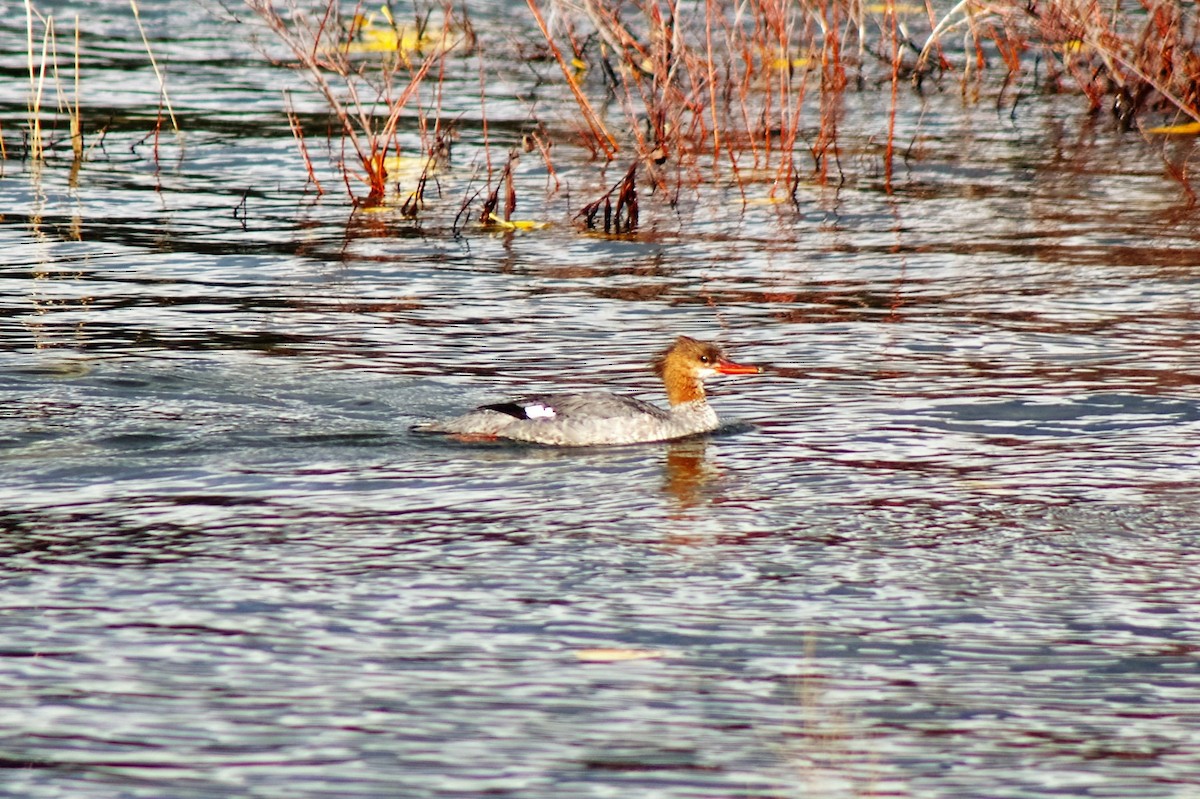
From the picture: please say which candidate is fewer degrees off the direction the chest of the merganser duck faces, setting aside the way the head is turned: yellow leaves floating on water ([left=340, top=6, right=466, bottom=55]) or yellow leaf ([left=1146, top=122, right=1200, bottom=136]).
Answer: the yellow leaf

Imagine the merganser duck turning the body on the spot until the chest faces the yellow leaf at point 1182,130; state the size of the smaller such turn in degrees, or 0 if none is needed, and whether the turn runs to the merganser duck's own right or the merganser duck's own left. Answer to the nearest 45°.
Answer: approximately 45° to the merganser duck's own left

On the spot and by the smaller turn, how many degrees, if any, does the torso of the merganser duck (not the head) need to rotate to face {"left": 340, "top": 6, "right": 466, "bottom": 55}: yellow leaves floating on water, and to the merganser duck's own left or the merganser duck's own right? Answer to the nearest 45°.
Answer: approximately 90° to the merganser duck's own left

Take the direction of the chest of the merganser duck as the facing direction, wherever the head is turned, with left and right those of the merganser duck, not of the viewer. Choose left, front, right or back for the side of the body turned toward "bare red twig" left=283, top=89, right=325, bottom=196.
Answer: left

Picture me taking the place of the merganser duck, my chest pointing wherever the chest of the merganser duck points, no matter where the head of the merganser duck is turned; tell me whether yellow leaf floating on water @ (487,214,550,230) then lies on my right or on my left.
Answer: on my left

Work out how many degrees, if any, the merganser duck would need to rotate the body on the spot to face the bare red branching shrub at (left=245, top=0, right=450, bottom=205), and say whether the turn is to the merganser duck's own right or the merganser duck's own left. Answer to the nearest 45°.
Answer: approximately 90° to the merganser duck's own left

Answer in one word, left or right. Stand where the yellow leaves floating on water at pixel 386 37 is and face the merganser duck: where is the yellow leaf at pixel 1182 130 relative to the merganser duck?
left

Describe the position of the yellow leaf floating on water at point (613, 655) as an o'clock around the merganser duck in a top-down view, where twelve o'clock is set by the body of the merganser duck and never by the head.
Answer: The yellow leaf floating on water is roughly at 3 o'clock from the merganser duck.

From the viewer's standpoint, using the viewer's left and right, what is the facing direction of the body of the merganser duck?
facing to the right of the viewer

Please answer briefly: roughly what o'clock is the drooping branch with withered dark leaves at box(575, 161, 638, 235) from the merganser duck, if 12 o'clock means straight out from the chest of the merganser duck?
The drooping branch with withered dark leaves is roughly at 9 o'clock from the merganser duck.

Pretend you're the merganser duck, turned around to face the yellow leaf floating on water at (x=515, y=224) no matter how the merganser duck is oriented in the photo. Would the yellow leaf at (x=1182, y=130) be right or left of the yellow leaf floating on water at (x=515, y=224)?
right
